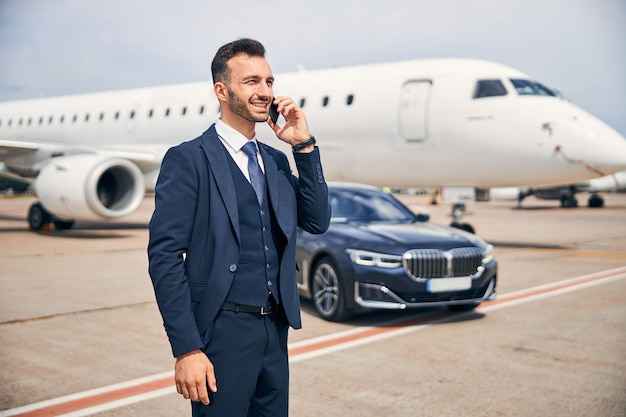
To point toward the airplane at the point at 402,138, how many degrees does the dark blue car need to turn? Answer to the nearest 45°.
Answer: approximately 135° to its left

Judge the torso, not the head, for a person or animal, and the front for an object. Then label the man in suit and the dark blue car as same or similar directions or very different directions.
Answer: same or similar directions

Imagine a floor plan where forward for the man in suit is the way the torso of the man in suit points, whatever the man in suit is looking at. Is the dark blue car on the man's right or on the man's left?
on the man's left

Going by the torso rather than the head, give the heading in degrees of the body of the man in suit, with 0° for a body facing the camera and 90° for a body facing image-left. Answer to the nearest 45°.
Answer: approximately 315°

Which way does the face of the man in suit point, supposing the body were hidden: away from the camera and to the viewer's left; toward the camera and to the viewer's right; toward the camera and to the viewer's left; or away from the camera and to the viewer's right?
toward the camera and to the viewer's right

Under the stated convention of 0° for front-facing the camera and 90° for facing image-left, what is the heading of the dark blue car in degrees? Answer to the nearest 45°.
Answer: approximately 315°

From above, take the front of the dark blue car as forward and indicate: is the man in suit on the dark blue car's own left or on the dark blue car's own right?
on the dark blue car's own right
